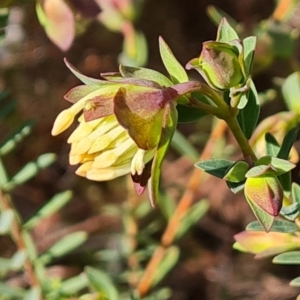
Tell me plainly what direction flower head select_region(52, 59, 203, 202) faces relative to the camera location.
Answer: facing to the left of the viewer
